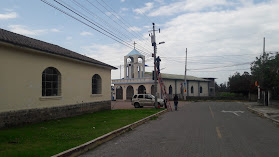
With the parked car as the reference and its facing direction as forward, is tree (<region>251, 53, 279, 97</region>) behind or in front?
in front

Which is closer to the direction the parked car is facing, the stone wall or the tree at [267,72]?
the tree

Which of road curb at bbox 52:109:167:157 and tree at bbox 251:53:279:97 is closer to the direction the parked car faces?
the tree

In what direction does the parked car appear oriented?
to the viewer's right

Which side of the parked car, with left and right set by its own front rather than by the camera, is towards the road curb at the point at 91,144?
right

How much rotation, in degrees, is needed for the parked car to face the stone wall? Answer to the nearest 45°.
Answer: approximately 90° to its right
